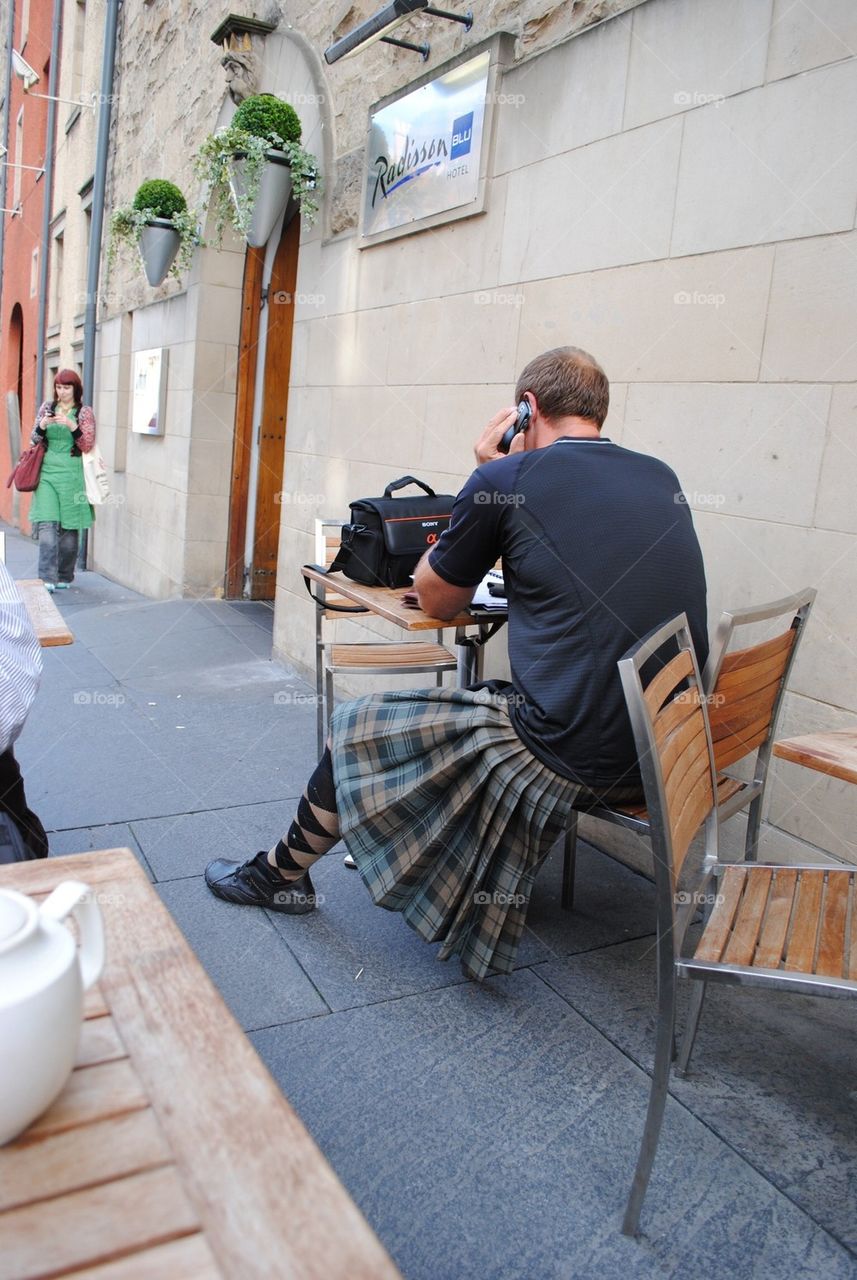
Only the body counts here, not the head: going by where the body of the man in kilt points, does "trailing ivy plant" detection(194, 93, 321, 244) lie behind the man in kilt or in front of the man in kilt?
in front

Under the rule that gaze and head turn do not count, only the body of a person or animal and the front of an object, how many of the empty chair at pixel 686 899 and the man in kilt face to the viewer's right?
1

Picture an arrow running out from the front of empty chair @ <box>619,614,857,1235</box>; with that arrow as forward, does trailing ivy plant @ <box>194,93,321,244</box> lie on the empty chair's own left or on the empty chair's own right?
on the empty chair's own left

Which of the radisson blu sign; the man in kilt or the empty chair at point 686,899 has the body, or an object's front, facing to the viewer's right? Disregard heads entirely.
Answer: the empty chair

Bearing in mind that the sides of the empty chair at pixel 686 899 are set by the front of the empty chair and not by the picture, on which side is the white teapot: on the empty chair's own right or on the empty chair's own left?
on the empty chair's own right

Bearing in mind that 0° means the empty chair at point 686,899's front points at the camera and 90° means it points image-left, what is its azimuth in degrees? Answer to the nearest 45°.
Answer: approximately 270°

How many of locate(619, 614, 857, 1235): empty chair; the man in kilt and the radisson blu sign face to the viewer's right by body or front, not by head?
1

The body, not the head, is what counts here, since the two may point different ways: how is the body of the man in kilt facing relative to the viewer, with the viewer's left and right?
facing away from the viewer and to the left of the viewer

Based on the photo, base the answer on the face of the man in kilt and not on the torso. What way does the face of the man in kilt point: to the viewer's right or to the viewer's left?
to the viewer's left

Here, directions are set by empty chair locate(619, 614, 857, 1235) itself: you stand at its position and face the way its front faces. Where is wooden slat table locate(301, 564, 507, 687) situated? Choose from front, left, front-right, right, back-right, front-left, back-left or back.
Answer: back-left

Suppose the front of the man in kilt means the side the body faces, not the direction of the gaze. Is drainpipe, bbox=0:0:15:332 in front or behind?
in front

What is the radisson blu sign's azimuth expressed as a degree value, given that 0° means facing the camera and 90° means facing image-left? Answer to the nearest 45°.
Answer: approximately 45°

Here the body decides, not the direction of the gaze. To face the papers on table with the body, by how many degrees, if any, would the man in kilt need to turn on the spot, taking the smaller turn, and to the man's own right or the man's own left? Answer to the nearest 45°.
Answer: approximately 45° to the man's own right

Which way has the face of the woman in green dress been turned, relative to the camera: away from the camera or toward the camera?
toward the camera
